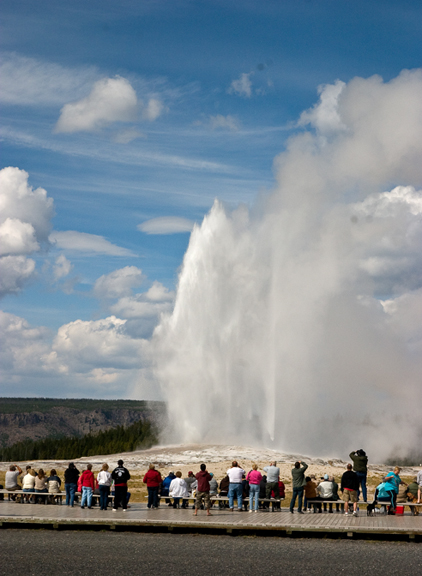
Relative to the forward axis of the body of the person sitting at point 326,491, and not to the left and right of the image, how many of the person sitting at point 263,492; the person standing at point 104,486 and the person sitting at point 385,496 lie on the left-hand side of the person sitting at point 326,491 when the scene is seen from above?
2

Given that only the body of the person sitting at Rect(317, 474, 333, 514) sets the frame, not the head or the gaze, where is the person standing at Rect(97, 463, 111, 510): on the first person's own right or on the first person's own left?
on the first person's own left

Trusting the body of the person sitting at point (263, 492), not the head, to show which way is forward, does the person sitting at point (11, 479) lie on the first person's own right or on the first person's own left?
on the first person's own left

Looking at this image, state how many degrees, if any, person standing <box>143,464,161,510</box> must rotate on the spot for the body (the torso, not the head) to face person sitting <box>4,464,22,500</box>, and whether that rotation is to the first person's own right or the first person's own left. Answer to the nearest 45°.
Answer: approximately 45° to the first person's own left

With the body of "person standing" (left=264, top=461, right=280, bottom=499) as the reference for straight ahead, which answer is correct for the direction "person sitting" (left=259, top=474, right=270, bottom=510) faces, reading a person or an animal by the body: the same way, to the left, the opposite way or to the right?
the same way

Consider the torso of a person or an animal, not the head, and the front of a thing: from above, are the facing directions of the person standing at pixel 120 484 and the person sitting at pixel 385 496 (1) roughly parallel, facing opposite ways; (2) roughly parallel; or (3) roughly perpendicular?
roughly parallel

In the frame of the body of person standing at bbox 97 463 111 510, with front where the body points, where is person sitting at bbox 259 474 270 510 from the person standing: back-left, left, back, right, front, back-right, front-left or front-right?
right

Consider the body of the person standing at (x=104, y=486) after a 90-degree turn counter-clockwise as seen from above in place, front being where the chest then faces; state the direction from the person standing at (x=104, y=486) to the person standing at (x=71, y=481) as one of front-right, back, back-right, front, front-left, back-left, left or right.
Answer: front-right

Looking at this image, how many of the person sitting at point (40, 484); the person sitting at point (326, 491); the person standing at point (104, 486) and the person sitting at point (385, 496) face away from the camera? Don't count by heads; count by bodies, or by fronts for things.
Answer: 4

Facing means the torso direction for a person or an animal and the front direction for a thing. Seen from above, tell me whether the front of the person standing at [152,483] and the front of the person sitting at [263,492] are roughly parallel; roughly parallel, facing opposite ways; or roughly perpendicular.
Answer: roughly parallel

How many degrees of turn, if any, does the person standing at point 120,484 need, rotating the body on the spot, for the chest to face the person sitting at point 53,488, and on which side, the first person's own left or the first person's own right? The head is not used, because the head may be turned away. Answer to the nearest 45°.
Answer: approximately 45° to the first person's own left

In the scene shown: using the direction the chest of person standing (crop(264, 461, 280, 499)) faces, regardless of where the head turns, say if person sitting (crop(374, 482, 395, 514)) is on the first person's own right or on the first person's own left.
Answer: on the first person's own right

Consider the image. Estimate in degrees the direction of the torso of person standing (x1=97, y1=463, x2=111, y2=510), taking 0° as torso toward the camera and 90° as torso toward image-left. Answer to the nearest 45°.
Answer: approximately 180°

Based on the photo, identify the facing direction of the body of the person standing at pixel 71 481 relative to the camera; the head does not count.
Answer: away from the camera

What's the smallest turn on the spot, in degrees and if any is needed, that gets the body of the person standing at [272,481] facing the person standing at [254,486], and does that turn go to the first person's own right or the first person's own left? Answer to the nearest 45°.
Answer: approximately 135° to the first person's own left

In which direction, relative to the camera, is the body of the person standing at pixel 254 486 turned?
away from the camera

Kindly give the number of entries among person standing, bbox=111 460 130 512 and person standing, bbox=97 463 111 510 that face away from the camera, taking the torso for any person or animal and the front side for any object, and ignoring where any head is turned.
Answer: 2

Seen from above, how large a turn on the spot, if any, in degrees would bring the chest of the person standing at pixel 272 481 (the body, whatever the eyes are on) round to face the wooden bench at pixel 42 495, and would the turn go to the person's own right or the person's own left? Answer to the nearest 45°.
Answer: approximately 90° to the person's own left

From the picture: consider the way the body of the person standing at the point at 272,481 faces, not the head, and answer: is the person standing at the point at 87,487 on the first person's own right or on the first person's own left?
on the first person's own left

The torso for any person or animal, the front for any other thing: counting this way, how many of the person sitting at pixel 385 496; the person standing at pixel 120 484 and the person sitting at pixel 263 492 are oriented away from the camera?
3

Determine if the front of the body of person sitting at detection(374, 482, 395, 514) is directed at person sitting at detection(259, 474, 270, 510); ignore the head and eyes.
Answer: no
